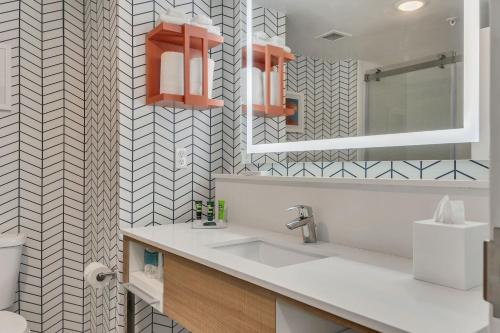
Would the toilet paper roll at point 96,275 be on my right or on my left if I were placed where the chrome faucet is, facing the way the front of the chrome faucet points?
on my right

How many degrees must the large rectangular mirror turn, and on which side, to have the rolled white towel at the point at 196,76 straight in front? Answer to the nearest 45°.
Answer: approximately 45° to its right

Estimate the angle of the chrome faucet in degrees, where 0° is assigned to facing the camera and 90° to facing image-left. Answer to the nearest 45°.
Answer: approximately 45°

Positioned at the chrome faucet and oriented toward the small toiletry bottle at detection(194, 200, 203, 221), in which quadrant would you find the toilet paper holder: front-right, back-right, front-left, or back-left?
front-left

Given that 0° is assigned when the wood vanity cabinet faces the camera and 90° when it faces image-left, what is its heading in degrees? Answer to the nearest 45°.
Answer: approximately 45°

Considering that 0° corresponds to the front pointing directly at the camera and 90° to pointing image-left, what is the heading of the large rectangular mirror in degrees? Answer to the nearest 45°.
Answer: approximately 45°

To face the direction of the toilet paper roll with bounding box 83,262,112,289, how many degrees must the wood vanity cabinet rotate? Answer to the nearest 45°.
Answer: approximately 90° to its right

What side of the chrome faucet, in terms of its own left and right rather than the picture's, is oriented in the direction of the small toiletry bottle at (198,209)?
right

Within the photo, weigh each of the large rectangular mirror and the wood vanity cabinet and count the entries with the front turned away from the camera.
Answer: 0

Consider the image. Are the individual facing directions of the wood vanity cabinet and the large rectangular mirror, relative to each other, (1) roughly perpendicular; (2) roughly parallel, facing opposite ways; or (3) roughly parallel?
roughly parallel
